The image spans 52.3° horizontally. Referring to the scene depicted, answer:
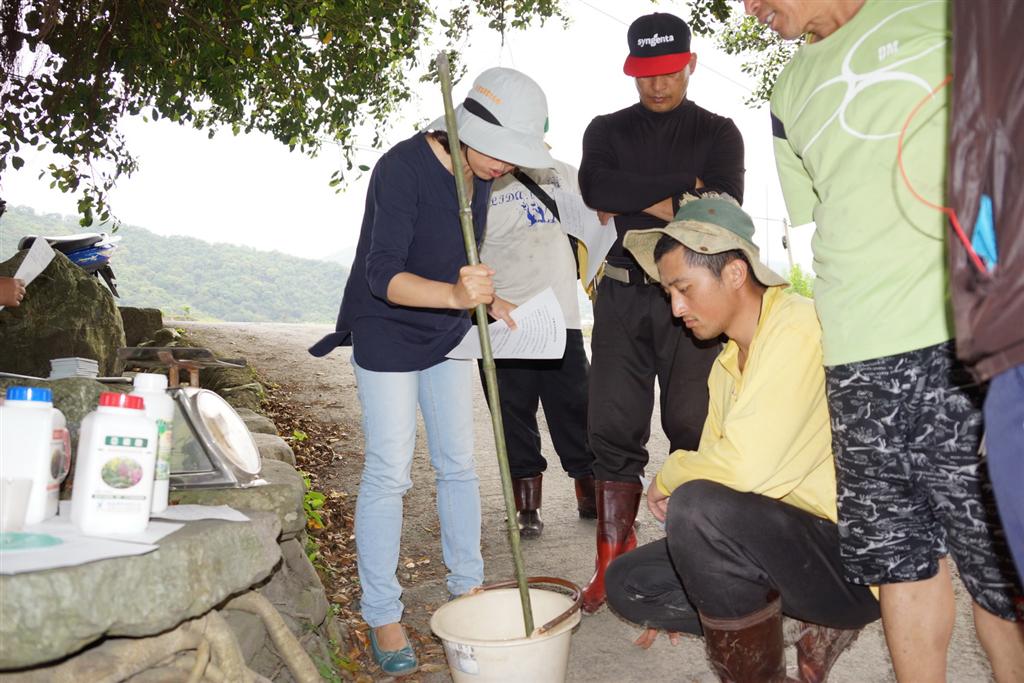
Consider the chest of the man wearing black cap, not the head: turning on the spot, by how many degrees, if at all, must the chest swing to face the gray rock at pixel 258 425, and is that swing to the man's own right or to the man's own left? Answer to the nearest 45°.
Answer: approximately 135° to the man's own right

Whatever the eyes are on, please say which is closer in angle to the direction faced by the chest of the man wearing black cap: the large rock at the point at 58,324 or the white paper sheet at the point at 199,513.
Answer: the white paper sheet

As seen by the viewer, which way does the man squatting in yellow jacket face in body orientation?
to the viewer's left

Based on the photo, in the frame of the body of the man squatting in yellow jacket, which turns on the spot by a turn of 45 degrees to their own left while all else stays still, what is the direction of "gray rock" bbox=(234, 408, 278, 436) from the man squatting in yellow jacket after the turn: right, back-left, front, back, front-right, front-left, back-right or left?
right

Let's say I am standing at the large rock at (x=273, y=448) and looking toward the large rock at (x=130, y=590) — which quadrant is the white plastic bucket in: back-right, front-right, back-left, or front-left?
front-left

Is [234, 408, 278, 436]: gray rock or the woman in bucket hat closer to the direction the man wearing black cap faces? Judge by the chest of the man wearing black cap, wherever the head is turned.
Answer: the woman in bucket hat

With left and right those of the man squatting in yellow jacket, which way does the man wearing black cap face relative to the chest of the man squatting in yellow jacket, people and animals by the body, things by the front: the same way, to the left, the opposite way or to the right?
to the left

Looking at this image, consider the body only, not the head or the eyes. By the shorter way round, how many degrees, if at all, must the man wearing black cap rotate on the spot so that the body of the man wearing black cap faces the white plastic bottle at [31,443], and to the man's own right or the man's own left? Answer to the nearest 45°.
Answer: approximately 45° to the man's own right

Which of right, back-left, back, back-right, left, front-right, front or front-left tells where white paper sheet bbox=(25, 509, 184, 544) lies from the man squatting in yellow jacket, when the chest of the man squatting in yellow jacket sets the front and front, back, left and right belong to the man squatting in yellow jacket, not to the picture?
front-left

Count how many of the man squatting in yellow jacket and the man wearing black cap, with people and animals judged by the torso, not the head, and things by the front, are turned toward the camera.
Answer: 1

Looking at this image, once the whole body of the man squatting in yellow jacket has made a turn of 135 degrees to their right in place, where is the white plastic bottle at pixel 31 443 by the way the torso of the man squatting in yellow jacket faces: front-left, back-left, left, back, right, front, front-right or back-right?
back

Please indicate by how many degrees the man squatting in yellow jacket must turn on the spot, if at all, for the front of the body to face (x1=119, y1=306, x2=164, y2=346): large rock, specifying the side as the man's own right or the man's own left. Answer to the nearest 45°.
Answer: approximately 45° to the man's own right

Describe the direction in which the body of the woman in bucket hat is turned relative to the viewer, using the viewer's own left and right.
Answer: facing the viewer and to the right of the viewer

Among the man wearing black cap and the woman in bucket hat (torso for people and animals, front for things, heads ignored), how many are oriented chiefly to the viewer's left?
0

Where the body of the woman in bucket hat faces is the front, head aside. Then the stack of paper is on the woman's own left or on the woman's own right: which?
on the woman's own right

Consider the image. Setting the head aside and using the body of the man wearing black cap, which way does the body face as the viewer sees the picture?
toward the camera

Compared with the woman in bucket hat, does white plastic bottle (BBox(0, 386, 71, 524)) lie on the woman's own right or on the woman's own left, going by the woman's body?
on the woman's own right

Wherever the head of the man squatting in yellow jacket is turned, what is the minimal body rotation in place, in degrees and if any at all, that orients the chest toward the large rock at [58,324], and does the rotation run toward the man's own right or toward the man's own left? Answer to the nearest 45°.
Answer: approximately 45° to the man's own right
